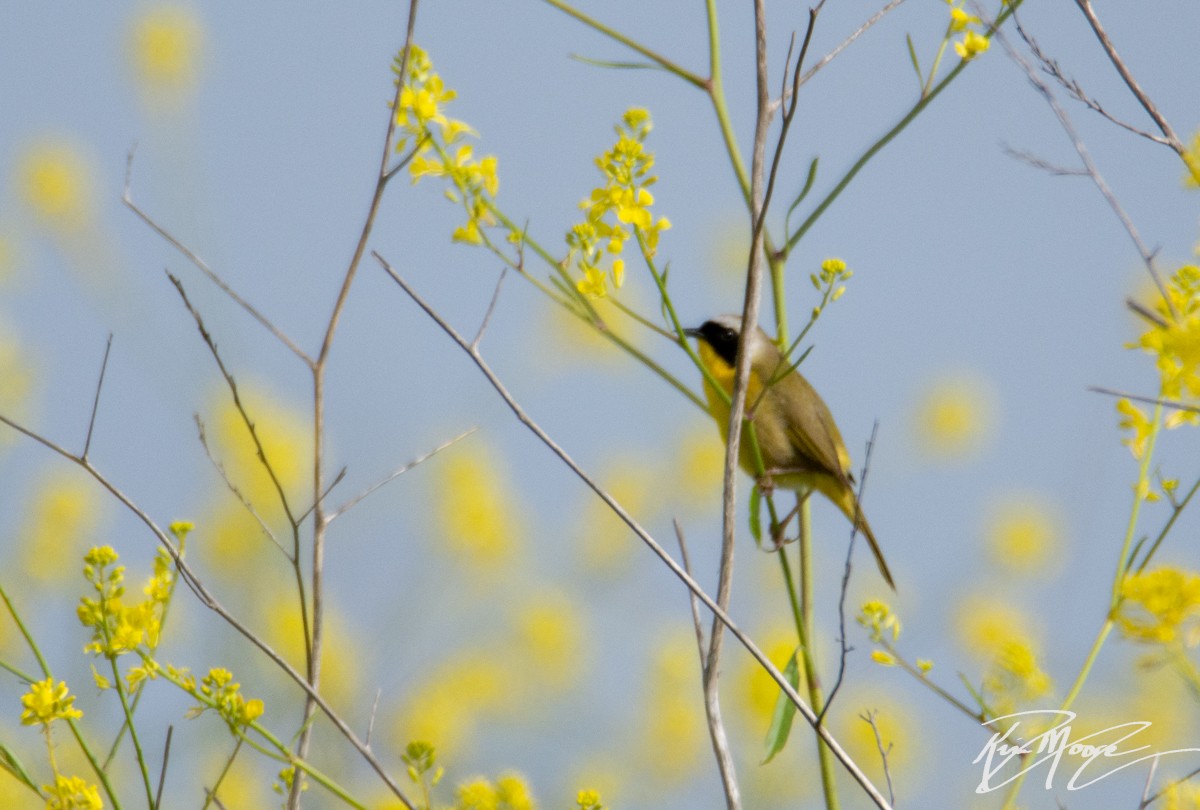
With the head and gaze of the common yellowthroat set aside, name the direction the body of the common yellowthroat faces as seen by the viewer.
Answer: to the viewer's left

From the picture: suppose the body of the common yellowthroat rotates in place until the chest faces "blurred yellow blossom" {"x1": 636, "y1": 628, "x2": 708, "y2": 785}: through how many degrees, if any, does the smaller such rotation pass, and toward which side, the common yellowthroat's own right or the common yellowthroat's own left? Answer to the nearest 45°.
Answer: approximately 45° to the common yellowthroat's own right
